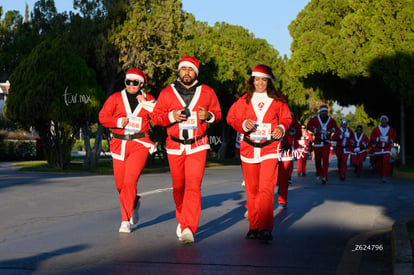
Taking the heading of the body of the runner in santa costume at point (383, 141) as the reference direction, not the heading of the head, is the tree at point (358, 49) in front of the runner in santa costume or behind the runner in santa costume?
behind

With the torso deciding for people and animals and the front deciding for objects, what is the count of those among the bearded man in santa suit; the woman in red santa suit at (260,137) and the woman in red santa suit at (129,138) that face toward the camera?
3

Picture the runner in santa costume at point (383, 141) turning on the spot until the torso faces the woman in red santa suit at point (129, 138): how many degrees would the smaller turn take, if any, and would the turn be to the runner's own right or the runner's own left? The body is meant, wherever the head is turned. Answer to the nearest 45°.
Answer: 0° — they already face them

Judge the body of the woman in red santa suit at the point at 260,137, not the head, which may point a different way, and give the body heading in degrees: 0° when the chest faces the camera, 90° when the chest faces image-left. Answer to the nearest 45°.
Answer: approximately 0°

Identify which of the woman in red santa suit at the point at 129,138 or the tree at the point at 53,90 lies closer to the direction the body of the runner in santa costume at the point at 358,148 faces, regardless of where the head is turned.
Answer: the woman in red santa suit

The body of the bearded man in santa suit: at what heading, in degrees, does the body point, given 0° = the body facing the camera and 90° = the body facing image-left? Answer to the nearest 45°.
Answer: approximately 0°

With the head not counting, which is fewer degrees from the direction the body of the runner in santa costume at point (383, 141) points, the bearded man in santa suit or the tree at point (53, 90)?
the bearded man in santa suit
